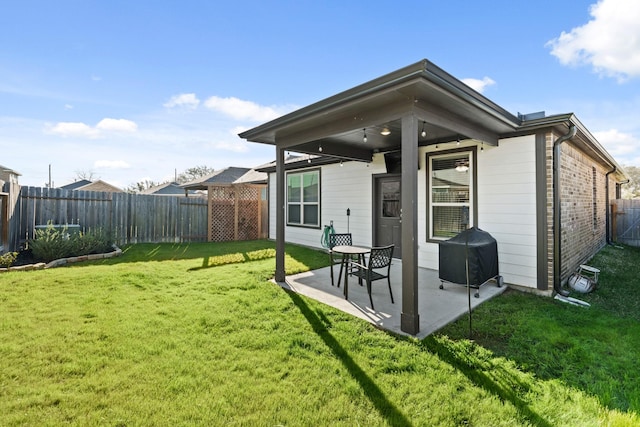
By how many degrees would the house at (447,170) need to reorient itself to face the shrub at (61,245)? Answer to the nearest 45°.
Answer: approximately 135° to its left

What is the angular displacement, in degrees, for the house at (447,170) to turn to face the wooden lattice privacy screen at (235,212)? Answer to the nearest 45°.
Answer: approximately 45° to its right

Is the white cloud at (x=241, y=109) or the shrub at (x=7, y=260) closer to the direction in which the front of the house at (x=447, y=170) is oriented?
the shrub
